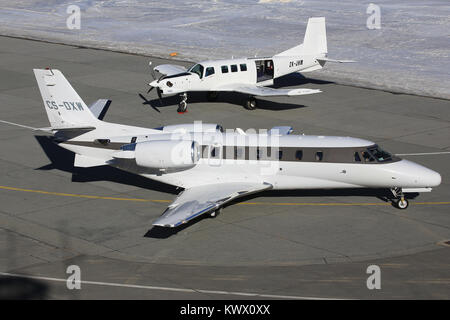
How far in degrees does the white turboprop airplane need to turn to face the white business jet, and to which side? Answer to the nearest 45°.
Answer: approximately 45° to its left

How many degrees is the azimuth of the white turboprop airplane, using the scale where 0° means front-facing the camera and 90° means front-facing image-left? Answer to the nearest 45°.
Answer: approximately 45°
